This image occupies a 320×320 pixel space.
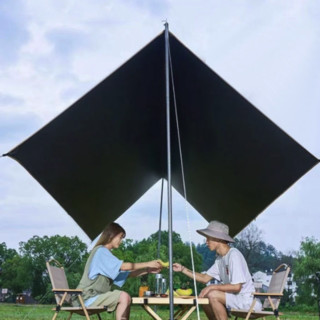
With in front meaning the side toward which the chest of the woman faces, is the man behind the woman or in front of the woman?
in front

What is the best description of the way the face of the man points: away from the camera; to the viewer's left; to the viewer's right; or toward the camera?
to the viewer's left

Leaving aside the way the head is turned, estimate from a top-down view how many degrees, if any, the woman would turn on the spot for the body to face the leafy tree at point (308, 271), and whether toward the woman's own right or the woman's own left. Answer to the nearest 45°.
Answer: approximately 90° to the woman's own left

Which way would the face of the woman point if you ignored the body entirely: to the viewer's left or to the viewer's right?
to the viewer's right

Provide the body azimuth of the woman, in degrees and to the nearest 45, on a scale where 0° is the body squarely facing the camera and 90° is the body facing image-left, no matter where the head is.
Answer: approximately 270°

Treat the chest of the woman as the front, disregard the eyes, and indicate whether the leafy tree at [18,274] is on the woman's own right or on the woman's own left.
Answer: on the woman's own left

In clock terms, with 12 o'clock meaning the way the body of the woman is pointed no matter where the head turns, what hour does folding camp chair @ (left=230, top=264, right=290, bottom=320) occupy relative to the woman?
The folding camp chair is roughly at 12 o'clock from the woman.
